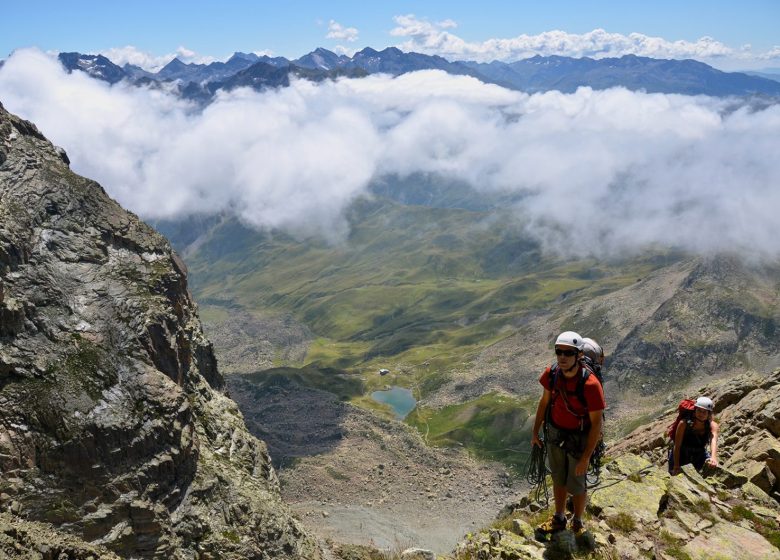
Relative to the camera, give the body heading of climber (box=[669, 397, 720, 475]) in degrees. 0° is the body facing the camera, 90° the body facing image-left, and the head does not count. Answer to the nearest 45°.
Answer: approximately 0°
